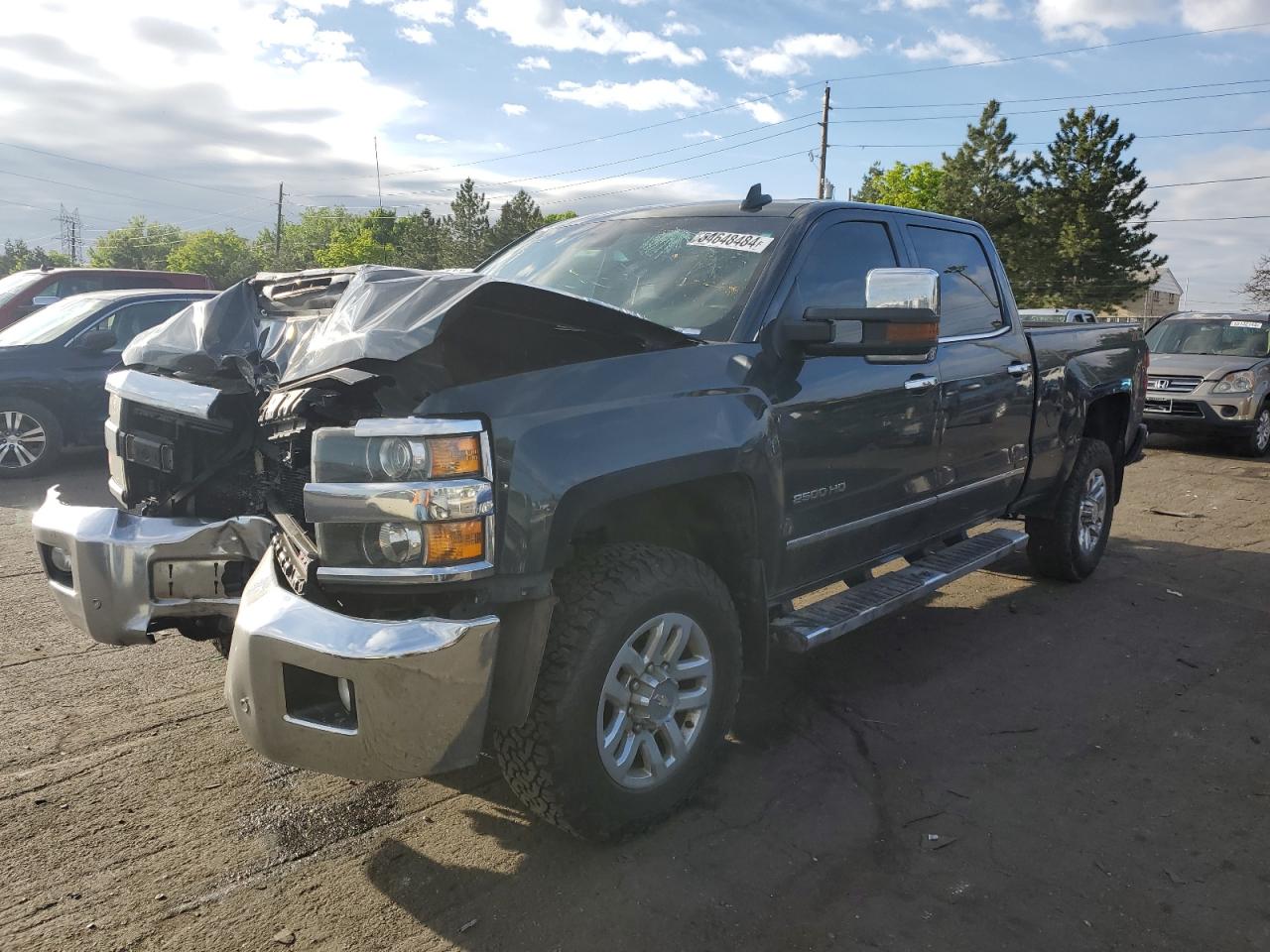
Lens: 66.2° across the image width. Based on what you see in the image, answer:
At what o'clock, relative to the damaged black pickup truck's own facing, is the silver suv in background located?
The silver suv in background is roughly at 6 o'clock from the damaged black pickup truck.

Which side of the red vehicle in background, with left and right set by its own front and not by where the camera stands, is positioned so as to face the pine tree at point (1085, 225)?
back

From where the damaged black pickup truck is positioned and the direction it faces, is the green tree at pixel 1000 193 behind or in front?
behind

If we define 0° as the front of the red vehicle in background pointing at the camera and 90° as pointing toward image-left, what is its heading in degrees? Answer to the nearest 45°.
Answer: approximately 45°

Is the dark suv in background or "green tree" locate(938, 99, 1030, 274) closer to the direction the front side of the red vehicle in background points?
the dark suv in background

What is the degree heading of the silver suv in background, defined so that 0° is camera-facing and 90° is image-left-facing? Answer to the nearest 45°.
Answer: approximately 45°

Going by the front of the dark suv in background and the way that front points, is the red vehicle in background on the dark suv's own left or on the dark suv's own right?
on the dark suv's own right

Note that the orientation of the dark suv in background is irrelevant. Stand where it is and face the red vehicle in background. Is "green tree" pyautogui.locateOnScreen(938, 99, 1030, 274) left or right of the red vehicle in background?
right

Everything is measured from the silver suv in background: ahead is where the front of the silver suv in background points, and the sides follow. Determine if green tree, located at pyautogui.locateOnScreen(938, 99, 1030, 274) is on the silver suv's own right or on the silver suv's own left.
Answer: on the silver suv's own right

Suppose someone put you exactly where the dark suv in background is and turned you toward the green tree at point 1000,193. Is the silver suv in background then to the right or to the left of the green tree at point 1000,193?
right

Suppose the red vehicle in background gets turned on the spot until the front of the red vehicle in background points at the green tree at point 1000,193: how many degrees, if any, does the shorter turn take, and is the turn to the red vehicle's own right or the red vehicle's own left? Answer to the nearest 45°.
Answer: approximately 180°
